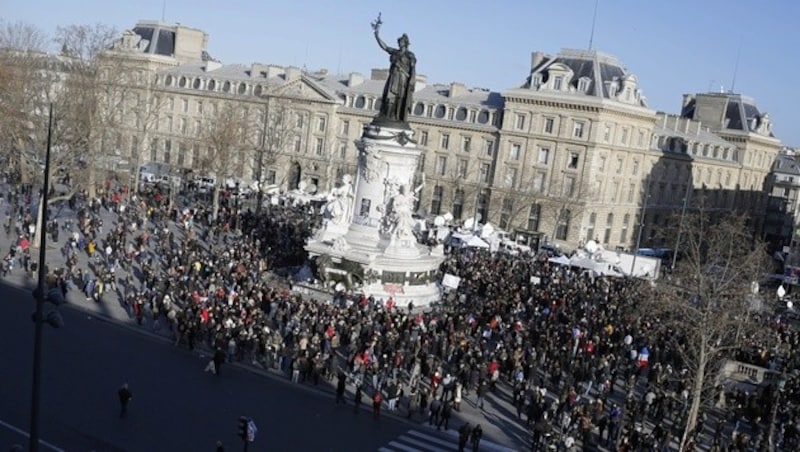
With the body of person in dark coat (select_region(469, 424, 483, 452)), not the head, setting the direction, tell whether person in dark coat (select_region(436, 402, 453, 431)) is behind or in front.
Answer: in front

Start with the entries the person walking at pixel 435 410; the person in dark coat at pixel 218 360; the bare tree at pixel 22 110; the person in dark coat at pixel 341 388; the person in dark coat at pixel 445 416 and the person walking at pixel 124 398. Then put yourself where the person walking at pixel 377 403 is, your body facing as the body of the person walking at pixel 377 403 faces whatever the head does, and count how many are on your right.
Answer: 2

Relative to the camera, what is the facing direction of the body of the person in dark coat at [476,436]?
away from the camera

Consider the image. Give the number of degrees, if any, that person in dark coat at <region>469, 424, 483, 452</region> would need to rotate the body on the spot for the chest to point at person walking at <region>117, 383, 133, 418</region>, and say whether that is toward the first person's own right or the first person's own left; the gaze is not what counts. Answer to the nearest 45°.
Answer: approximately 90° to the first person's own left

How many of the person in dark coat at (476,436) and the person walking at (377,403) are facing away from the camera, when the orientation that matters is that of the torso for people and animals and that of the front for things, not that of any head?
2

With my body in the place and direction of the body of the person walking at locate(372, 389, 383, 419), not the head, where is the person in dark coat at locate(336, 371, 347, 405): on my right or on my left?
on my left

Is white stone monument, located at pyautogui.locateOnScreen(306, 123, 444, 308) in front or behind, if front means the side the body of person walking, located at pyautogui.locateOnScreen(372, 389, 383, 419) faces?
in front

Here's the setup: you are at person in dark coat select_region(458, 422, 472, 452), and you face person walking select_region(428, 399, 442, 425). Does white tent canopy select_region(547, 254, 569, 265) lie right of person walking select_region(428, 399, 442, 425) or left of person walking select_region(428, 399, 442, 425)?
right

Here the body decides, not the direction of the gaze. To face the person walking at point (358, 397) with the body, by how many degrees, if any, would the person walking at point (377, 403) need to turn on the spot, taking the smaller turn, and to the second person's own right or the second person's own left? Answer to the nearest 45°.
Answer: approximately 45° to the second person's own left

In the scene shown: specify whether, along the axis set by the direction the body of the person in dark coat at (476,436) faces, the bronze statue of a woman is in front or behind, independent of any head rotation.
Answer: in front

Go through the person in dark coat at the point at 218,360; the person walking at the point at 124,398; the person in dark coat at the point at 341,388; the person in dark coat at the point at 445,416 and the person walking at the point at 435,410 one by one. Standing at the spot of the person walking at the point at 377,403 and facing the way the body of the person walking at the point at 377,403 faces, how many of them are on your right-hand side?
2

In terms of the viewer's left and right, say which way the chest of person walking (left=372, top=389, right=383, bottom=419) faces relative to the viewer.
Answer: facing away from the viewer

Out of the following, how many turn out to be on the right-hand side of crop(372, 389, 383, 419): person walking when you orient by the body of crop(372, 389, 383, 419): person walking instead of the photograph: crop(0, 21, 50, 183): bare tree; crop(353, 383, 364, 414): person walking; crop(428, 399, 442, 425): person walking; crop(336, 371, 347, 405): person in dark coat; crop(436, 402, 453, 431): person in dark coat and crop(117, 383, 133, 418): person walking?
2
